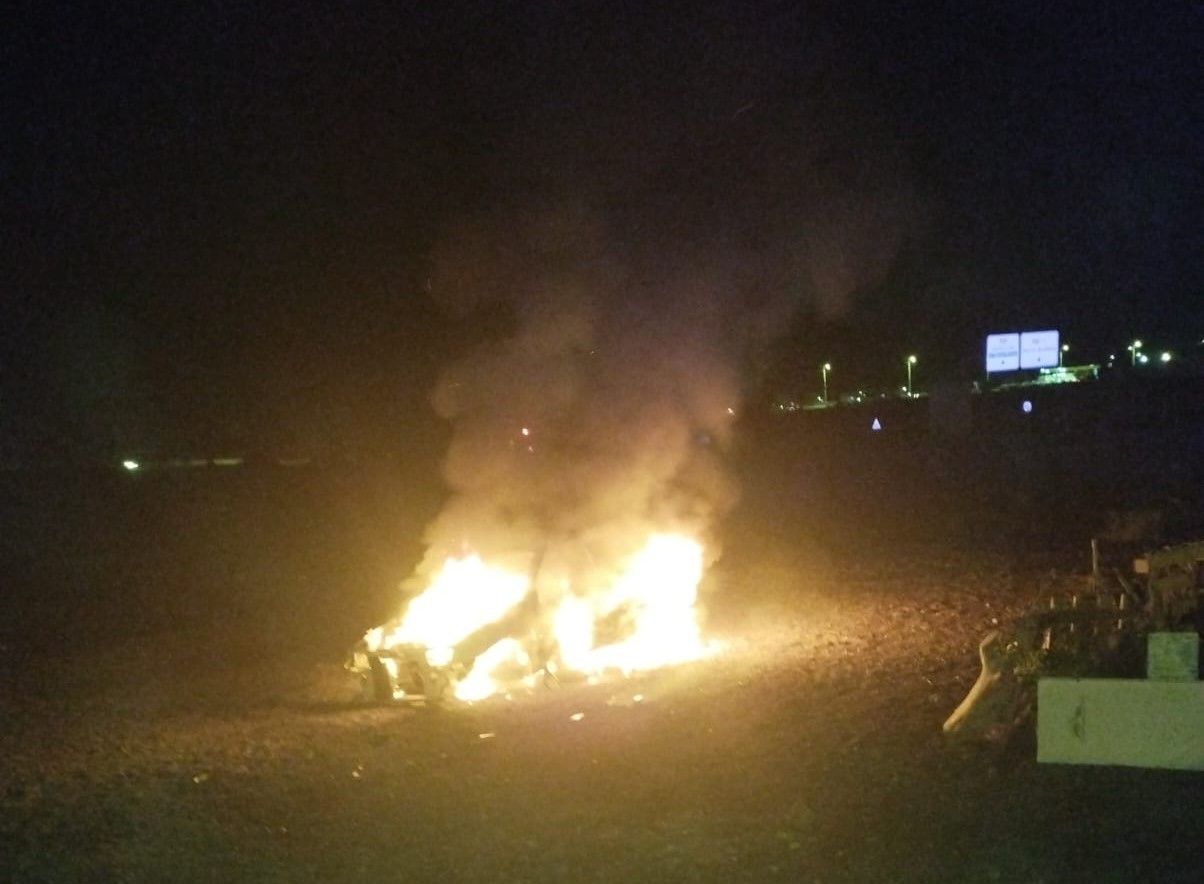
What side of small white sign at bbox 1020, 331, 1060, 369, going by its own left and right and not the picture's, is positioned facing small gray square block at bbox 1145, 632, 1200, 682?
front

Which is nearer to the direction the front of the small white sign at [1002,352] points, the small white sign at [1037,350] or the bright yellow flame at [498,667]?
the bright yellow flame

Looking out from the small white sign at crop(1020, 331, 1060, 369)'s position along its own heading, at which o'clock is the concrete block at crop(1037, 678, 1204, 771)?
The concrete block is roughly at 12 o'clock from the small white sign.

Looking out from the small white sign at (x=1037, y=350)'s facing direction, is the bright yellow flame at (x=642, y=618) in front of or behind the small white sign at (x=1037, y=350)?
in front

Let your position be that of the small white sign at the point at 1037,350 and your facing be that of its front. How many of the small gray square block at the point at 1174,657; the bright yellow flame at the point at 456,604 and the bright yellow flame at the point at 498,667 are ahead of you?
3

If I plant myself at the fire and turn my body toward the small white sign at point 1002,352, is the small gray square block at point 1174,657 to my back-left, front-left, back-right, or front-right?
back-right

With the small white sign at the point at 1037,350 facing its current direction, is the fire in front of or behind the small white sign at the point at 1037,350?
in front

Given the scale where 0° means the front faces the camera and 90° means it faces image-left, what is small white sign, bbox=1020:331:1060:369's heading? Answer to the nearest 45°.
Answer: approximately 0°

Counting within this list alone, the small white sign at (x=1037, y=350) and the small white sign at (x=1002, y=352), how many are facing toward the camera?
2

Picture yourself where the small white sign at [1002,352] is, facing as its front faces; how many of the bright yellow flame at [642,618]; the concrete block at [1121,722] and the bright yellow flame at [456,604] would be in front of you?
3

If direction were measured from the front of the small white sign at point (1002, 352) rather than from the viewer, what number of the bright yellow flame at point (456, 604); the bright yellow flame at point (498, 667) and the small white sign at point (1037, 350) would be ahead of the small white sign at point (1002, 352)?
2

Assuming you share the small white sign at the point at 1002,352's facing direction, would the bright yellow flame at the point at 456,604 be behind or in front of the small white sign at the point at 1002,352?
in front

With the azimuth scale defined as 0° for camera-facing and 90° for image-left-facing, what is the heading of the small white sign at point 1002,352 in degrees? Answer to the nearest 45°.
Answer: approximately 0°
